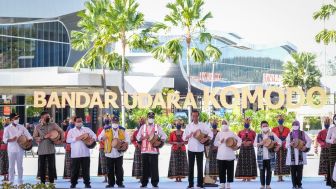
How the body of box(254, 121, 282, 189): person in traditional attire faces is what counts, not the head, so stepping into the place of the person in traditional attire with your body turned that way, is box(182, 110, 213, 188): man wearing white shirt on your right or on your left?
on your right

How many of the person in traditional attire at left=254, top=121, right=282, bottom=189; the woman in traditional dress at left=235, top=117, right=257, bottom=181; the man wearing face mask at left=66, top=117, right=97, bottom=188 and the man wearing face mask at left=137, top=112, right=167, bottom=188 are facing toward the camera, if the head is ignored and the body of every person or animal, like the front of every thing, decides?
4

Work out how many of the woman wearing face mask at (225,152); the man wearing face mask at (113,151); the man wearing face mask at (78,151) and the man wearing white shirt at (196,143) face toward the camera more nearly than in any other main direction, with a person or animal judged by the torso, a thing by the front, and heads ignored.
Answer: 4

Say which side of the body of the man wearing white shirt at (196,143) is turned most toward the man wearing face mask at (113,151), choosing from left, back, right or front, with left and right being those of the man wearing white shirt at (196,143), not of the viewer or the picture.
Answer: right

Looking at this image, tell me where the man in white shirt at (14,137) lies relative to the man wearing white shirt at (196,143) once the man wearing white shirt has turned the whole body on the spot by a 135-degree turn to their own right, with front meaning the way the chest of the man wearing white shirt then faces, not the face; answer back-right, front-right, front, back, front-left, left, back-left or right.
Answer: front-left

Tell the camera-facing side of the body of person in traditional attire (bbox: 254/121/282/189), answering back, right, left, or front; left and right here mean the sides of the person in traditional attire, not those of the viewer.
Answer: front

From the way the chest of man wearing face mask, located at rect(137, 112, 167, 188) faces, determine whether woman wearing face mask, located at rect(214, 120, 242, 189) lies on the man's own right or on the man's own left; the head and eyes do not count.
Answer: on the man's own left

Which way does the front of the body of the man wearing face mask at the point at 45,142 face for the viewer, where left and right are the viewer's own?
facing the viewer

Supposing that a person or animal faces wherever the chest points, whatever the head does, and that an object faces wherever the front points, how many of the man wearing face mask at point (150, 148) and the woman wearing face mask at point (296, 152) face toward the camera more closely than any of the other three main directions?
2

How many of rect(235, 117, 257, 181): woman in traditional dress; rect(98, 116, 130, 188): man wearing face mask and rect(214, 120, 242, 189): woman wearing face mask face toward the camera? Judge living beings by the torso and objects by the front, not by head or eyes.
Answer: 3

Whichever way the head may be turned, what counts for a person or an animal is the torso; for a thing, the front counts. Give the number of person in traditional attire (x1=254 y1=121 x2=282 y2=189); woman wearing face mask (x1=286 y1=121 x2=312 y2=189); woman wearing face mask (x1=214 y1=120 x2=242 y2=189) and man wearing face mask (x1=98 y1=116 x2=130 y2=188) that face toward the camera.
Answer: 4
